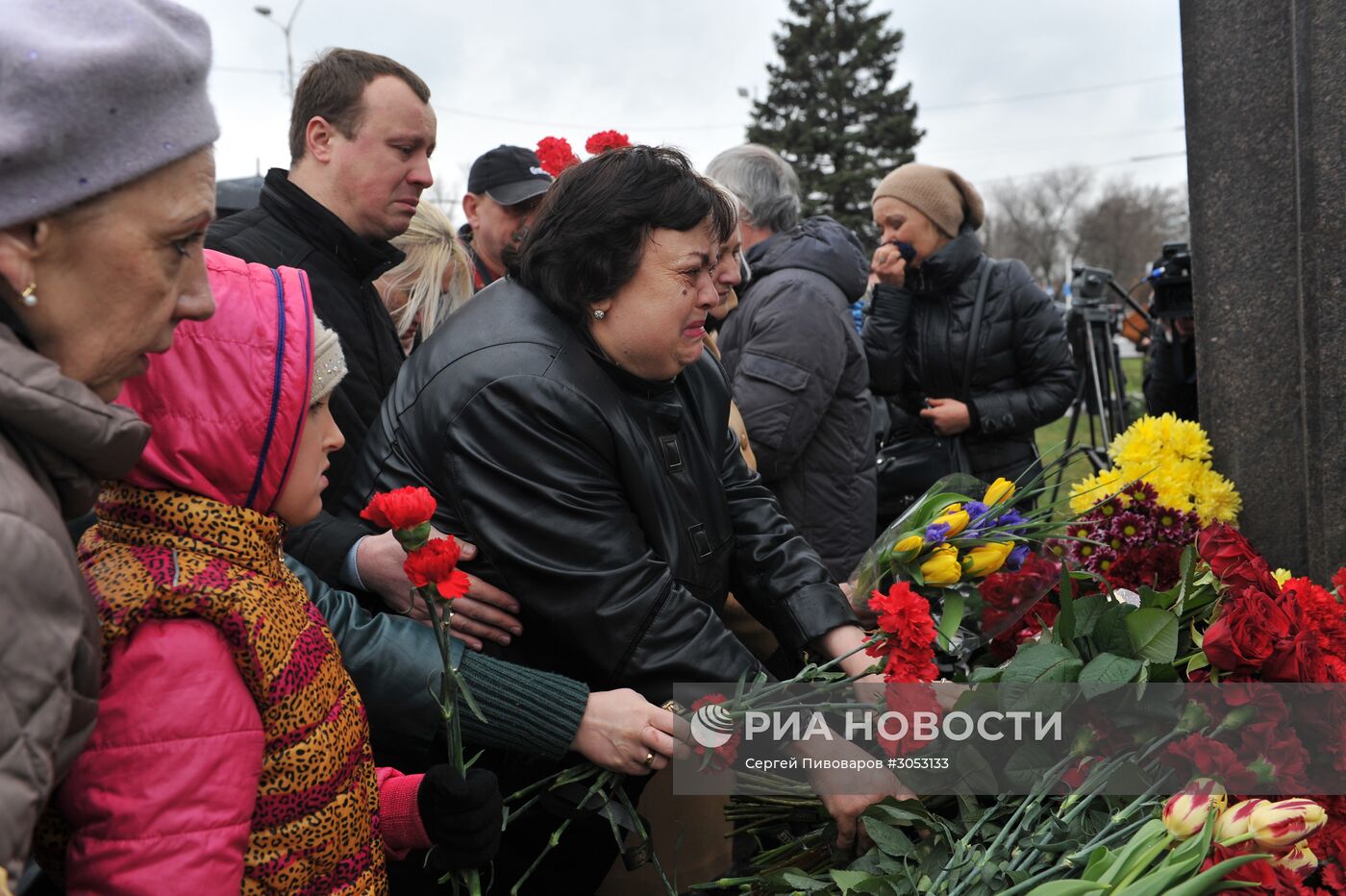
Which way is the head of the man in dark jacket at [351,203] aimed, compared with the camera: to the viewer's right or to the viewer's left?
to the viewer's right

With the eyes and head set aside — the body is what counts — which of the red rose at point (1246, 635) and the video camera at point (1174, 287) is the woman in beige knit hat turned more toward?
the red rose

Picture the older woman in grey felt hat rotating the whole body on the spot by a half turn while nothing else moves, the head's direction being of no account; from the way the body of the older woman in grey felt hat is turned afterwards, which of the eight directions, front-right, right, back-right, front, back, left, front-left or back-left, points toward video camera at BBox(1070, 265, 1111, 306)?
back-right

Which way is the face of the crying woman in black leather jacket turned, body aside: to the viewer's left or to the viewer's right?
to the viewer's right

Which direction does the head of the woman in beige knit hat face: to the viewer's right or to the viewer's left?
to the viewer's left

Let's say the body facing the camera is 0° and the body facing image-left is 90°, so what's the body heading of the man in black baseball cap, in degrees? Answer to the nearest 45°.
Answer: approximately 315°

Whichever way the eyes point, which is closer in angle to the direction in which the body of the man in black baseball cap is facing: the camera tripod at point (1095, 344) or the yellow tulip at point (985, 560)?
the yellow tulip

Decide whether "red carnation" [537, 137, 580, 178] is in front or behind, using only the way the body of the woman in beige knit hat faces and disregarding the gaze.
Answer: in front

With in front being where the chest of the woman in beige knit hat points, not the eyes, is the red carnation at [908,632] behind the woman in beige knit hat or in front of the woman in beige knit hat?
in front

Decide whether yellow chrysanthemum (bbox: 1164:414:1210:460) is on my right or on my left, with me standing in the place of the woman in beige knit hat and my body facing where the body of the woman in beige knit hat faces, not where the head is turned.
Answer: on my left

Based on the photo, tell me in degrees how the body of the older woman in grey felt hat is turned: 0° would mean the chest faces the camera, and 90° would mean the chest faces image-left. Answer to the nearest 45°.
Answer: approximately 270°

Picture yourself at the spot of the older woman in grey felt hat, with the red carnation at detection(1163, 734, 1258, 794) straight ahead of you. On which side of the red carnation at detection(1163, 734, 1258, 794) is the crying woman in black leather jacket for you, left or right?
left
